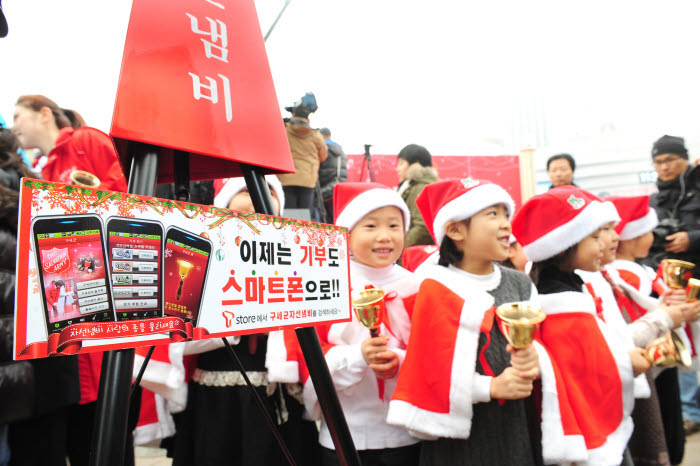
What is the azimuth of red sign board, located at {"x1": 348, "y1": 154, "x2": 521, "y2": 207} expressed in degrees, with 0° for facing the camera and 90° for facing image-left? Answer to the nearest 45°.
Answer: approximately 0°

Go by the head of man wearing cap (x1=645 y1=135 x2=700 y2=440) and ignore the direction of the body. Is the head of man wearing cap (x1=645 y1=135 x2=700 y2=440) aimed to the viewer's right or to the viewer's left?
to the viewer's left

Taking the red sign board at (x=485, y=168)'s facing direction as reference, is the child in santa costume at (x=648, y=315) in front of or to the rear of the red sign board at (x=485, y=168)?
in front

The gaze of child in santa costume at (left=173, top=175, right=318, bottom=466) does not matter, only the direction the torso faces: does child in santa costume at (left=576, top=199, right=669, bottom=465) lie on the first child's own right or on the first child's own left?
on the first child's own left

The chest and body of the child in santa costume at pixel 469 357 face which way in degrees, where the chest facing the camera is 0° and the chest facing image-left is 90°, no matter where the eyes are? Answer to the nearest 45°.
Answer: approximately 315°
